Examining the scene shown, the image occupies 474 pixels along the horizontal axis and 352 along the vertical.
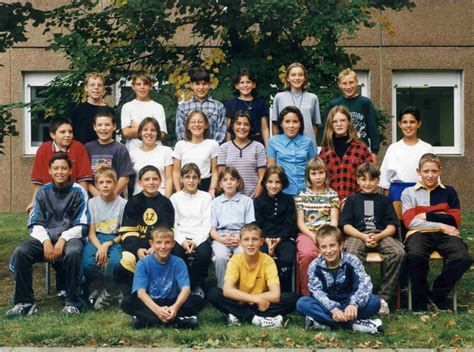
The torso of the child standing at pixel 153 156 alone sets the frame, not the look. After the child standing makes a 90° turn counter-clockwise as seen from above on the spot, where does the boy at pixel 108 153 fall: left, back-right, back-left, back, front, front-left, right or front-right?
back

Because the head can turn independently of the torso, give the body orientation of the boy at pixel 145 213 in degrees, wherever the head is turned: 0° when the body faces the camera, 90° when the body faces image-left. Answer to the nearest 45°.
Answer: approximately 0°

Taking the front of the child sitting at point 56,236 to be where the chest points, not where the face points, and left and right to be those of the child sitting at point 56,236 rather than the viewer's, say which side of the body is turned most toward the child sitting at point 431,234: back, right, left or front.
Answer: left

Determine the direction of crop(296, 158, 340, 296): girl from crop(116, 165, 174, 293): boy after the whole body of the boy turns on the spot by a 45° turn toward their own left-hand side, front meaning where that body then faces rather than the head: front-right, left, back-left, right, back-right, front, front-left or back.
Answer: front-left

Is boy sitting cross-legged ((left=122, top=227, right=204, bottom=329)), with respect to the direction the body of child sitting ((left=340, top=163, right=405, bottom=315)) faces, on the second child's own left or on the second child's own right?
on the second child's own right

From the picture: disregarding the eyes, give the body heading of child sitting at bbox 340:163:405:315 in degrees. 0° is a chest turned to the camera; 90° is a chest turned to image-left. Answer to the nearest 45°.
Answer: approximately 0°

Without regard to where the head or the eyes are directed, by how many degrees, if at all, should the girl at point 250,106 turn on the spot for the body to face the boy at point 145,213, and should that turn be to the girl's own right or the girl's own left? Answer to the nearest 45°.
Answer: approximately 45° to the girl's own right
